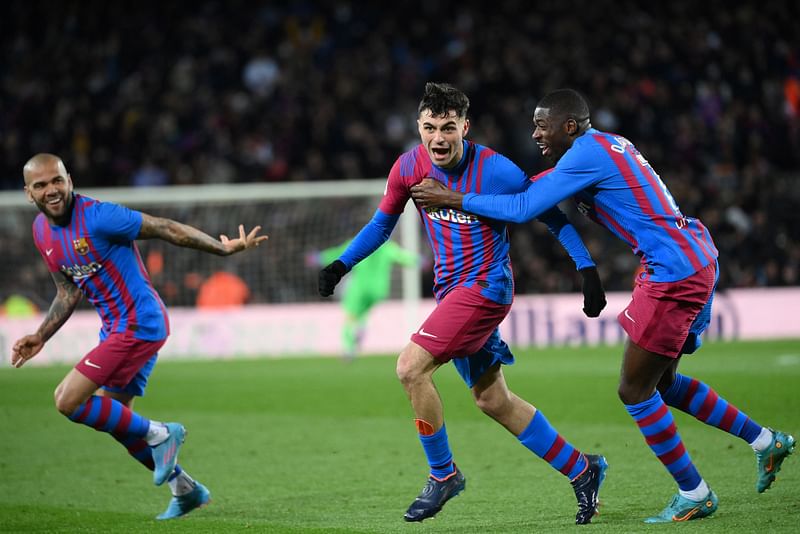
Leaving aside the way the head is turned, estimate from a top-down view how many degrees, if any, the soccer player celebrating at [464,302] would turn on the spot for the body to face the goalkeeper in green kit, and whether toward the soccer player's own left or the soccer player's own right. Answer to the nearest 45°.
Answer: approximately 135° to the soccer player's own right

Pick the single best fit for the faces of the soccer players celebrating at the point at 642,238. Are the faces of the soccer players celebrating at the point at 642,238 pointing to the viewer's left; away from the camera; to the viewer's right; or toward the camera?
to the viewer's left

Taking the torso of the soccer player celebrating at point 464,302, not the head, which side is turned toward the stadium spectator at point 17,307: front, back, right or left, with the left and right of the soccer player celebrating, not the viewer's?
right

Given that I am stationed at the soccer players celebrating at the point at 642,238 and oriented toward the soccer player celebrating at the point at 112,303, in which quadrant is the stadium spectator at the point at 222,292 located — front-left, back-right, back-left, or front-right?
front-right

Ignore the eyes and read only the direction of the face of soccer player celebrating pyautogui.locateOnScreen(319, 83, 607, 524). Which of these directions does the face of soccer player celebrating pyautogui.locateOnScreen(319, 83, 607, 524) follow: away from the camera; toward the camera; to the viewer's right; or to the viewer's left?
toward the camera

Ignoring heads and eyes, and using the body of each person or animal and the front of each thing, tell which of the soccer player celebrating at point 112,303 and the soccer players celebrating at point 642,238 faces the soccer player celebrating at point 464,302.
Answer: the soccer players celebrating at point 642,238

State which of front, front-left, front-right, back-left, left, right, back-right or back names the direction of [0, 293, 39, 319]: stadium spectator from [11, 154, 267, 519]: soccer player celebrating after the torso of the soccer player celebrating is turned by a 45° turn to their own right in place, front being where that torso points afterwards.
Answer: right

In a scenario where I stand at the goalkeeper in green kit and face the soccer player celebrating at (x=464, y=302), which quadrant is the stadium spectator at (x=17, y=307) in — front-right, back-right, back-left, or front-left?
back-right

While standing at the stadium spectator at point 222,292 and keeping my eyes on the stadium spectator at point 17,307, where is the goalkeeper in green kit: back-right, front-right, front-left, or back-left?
back-left

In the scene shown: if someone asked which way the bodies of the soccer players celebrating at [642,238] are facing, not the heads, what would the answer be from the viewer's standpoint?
to the viewer's left

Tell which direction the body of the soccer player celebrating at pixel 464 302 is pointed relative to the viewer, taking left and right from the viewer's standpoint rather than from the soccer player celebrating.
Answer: facing the viewer and to the left of the viewer

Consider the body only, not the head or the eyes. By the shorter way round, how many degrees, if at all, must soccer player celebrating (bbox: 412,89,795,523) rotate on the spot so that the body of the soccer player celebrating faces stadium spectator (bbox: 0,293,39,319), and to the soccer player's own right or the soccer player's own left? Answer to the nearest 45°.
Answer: approximately 45° to the soccer player's own right

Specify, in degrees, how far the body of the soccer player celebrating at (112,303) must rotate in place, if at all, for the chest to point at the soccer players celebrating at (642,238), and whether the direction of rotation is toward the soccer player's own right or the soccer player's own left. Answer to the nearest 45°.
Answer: approximately 90° to the soccer player's own left
